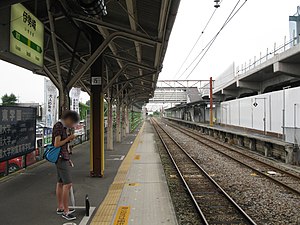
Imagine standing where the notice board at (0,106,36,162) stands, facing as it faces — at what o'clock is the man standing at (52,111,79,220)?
The man standing is roughly at 1 o'clock from the notice board.

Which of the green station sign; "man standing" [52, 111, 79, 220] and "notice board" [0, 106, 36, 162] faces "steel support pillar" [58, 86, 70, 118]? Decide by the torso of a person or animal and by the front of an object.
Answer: the notice board

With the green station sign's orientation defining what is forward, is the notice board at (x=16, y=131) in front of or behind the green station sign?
behind

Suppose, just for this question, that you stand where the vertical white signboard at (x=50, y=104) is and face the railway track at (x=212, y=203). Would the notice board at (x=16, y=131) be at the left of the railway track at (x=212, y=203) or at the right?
right

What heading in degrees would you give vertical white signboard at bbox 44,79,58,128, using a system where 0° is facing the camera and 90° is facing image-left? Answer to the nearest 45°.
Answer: approximately 315°

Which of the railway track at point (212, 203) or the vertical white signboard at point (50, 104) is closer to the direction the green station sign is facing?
the railway track
